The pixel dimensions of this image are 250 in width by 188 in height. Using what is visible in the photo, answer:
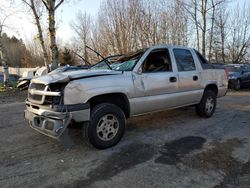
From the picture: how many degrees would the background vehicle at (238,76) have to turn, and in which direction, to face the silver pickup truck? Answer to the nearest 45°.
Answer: approximately 45° to its left

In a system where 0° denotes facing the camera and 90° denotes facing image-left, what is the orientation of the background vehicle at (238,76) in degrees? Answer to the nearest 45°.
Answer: approximately 45°

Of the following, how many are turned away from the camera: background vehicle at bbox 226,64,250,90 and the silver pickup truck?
0

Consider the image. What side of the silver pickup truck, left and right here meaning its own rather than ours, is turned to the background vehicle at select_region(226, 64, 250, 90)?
back

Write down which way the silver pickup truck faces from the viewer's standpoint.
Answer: facing the viewer and to the left of the viewer
